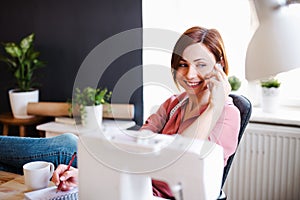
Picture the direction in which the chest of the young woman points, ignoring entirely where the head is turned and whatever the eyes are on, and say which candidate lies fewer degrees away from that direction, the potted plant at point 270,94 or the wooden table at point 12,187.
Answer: the wooden table

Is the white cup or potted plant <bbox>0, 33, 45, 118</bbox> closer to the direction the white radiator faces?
the white cup

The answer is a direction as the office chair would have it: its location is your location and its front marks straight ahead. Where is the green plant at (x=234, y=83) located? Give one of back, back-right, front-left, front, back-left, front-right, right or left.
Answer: back-right

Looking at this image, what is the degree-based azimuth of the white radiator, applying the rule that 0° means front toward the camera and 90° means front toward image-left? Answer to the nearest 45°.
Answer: approximately 0°

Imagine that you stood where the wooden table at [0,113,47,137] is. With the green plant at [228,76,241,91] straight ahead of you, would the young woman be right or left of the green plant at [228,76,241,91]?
right

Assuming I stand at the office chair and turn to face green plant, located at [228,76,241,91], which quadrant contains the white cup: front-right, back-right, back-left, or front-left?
back-left

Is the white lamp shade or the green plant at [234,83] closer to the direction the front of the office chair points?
the white lamp shade

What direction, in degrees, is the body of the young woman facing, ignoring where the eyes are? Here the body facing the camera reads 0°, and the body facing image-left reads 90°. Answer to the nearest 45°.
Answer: approximately 45°

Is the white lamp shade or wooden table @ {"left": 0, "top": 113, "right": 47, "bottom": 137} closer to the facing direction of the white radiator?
the white lamp shade

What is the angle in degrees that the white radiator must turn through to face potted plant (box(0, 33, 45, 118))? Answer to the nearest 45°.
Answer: approximately 90° to its right
